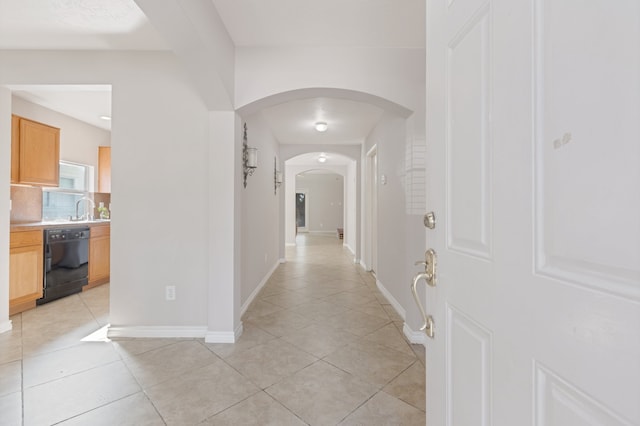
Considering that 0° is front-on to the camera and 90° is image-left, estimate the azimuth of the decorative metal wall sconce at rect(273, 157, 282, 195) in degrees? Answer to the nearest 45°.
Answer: approximately 270°

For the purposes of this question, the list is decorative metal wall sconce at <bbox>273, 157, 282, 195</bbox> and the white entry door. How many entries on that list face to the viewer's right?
1

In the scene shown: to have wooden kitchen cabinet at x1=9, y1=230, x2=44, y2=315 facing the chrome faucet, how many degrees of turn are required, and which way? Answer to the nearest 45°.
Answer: approximately 90° to its left

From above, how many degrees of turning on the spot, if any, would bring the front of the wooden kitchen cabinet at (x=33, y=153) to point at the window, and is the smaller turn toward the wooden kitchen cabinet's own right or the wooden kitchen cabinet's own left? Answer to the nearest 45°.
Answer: approximately 135° to the wooden kitchen cabinet's own left

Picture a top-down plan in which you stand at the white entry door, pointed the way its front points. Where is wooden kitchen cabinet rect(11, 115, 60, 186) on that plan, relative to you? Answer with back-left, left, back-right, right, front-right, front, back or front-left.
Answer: front-right

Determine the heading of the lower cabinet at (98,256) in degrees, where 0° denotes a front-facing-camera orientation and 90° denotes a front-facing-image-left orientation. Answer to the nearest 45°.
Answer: approximately 315°

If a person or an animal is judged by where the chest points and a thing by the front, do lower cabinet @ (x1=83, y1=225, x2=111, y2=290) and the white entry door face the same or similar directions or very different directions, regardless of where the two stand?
very different directions
